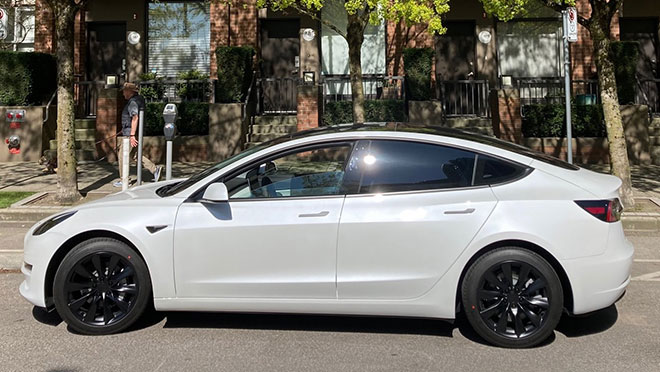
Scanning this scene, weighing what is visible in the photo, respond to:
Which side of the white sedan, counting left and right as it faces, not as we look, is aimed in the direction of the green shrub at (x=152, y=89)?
right

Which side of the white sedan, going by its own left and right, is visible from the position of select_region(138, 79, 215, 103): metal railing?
right

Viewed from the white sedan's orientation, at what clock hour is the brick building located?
The brick building is roughly at 3 o'clock from the white sedan.

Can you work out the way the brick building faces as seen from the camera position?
facing the viewer

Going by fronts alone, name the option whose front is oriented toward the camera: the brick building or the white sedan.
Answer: the brick building

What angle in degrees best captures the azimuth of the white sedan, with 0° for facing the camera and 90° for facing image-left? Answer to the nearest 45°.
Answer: approximately 90°

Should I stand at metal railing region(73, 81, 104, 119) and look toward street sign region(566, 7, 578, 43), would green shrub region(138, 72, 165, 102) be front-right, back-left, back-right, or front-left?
front-left

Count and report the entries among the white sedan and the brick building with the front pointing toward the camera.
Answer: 1

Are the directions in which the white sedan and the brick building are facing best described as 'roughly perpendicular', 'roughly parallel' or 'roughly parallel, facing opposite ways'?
roughly perpendicular
